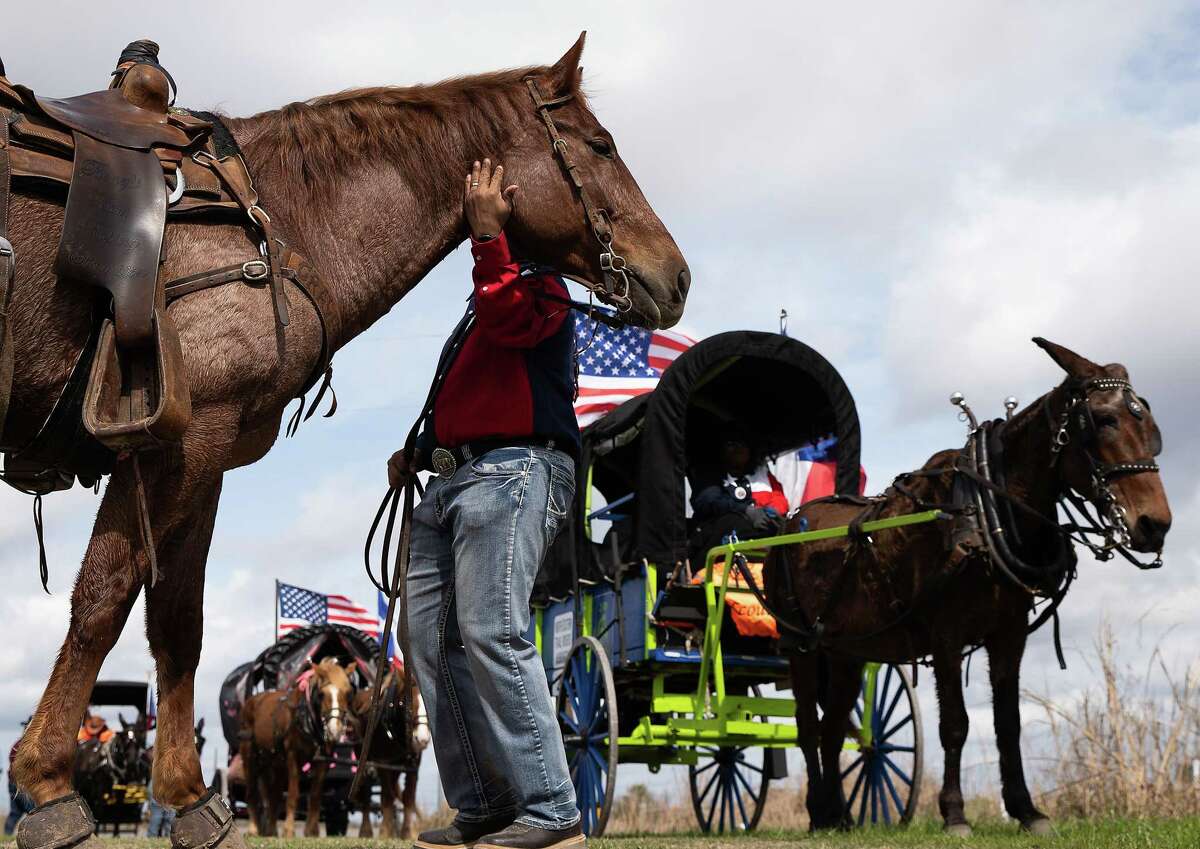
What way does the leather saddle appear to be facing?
to the viewer's right

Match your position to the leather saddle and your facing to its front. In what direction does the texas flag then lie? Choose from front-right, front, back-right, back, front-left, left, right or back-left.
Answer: front-left

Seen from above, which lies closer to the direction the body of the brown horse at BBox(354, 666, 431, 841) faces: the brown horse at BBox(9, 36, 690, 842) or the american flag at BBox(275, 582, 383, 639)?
the brown horse

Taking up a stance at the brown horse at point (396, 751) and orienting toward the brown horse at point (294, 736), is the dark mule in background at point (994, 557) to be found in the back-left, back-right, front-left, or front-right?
back-left

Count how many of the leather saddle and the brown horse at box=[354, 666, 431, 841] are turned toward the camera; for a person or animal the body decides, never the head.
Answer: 1

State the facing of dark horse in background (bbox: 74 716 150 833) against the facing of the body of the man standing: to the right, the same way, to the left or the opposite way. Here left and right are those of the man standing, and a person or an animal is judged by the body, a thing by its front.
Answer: to the left

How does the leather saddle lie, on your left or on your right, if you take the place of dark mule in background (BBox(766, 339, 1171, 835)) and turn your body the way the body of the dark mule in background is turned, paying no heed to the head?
on your right

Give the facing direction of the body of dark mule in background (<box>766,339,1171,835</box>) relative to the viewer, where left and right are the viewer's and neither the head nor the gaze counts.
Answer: facing the viewer and to the right of the viewer

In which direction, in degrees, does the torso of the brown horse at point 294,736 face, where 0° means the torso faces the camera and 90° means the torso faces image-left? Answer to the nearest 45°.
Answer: approximately 315°

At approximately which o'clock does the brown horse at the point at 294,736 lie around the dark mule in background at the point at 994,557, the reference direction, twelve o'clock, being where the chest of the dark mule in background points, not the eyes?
The brown horse is roughly at 6 o'clock from the dark mule in background.

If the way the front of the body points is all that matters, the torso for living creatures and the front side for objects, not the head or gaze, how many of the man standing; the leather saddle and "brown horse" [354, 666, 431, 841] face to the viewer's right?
1

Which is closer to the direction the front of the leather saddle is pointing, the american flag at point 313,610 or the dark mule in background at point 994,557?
the dark mule in background

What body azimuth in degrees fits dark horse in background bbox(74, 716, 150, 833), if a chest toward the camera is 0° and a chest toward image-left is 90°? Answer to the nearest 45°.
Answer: approximately 315°
